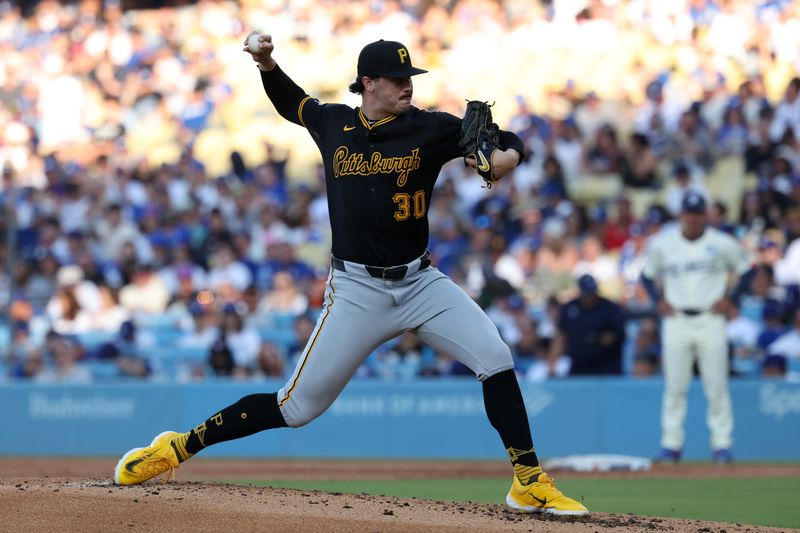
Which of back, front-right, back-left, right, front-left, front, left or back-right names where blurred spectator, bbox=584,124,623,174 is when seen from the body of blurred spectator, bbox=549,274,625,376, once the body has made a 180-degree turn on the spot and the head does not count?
front

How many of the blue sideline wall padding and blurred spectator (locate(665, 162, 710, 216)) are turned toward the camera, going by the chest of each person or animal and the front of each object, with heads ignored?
2

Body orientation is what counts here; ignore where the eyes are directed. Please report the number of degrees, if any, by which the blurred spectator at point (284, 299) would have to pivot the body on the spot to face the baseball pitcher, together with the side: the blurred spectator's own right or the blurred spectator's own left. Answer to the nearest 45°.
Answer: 0° — they already face them

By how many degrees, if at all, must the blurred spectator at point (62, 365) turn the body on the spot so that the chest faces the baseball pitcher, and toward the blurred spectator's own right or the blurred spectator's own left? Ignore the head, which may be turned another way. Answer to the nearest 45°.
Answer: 0° — they already face them

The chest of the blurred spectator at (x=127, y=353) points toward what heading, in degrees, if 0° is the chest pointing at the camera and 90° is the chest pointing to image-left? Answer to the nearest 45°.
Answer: approximately 0°

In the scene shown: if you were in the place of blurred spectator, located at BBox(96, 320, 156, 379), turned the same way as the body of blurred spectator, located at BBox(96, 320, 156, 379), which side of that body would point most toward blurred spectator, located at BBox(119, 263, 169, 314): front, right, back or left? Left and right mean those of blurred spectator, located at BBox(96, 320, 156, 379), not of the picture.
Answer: back

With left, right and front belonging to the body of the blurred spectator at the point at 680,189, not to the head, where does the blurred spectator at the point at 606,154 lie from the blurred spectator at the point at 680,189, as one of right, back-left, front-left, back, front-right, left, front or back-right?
back-right

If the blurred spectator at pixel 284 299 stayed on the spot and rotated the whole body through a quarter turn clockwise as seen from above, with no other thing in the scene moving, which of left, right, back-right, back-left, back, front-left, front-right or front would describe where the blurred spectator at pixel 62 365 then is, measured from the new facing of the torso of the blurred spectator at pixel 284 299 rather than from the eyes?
front

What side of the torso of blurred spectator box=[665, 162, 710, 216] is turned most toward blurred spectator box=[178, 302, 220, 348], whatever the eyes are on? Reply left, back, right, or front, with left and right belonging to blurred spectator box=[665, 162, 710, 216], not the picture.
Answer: right

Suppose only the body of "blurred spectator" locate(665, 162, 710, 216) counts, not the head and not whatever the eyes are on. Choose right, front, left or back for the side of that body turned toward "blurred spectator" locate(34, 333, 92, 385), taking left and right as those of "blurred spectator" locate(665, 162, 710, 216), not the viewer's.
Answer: right
